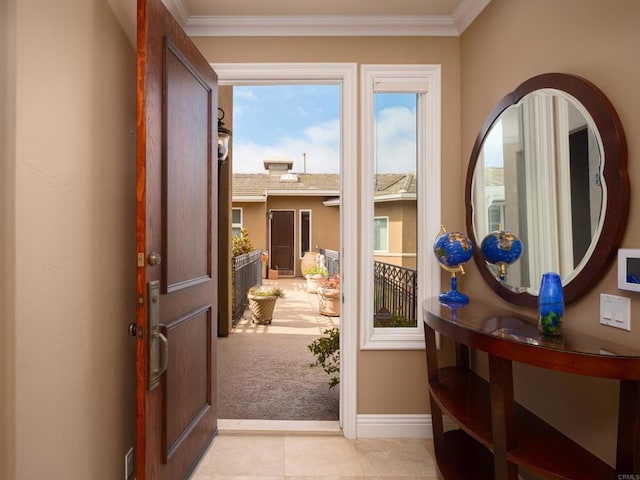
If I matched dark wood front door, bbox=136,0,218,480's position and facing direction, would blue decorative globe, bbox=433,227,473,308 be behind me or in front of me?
in front

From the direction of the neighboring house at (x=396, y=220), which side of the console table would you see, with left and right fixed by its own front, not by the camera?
right

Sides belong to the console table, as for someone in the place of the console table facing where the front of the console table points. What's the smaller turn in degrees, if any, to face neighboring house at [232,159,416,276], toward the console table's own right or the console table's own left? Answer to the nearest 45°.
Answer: approximately 90° to the console table's own right

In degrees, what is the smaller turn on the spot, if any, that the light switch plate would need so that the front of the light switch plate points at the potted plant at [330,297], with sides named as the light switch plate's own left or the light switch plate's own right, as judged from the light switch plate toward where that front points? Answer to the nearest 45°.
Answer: approximately 90° to the light switch plate's own right

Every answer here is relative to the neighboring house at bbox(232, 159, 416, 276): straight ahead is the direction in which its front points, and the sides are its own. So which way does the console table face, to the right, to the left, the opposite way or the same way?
to the right

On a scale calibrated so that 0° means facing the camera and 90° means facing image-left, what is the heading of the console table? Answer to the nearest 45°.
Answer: approximately 45°

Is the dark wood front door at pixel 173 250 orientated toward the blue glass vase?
yes

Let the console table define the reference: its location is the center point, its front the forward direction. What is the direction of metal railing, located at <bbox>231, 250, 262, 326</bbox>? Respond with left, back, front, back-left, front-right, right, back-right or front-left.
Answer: right

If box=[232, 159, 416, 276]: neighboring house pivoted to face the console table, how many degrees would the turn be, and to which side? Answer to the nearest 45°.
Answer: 0° — it already faces it

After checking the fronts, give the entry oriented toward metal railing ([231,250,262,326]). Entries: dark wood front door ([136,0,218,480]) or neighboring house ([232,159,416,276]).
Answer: the neighboring house
